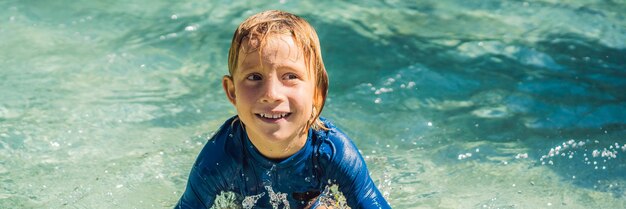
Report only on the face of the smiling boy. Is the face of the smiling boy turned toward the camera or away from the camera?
toward the camera

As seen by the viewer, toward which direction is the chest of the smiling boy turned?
toward the camera
